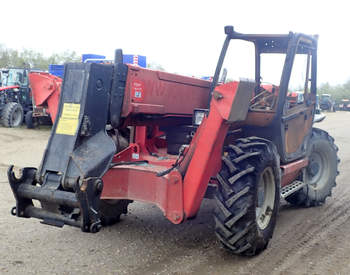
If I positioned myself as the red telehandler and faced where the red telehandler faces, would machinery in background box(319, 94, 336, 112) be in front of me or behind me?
behind

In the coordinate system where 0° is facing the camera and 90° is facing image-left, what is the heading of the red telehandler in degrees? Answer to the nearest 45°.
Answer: approximately 45°

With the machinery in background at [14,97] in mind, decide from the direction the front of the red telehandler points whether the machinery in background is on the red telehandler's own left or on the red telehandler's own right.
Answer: on the red telehandler's own right

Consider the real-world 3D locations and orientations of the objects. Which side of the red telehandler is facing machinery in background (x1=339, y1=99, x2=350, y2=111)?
back

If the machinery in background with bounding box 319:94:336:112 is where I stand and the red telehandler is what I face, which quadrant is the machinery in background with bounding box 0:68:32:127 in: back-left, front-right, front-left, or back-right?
front-right

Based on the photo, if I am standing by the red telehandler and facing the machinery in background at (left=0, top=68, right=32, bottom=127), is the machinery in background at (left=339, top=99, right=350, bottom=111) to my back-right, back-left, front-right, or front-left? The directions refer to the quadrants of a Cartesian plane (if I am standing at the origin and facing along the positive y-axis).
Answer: front-right
